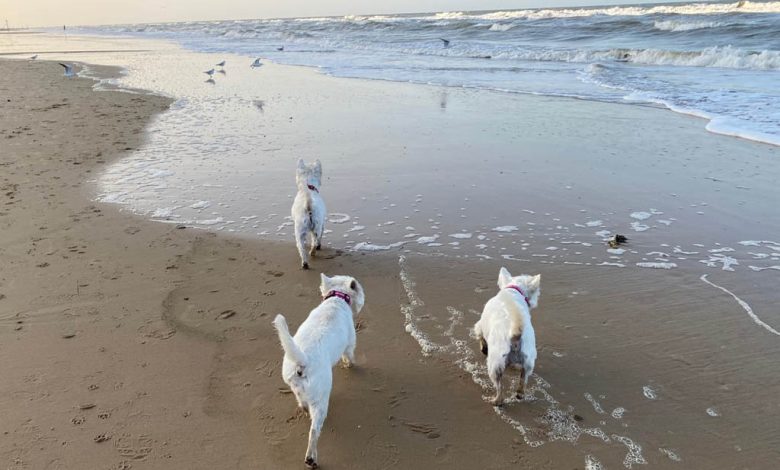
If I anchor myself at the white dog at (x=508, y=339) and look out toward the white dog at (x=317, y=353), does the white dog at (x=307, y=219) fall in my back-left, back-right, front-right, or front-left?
front-right

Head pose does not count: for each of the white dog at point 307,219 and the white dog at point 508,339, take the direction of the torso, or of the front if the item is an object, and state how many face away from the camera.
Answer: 2

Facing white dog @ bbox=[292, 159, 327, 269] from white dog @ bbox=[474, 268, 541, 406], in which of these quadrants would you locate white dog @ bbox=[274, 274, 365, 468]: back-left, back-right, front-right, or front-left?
front-left

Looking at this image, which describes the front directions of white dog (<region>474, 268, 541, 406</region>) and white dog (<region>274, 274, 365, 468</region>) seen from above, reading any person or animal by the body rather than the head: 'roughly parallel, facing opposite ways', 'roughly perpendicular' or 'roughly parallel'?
roughly parallel

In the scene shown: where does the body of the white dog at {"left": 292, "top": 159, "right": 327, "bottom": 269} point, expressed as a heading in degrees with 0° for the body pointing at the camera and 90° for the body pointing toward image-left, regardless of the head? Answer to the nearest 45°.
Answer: approximately 180°

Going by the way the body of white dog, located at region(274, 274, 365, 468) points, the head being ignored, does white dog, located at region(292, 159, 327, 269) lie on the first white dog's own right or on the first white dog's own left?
on the first white dog's own left

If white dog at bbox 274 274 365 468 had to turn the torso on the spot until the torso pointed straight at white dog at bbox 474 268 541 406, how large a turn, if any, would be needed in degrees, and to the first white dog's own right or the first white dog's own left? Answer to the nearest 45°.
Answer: approximately 45° to the first white dog's own right

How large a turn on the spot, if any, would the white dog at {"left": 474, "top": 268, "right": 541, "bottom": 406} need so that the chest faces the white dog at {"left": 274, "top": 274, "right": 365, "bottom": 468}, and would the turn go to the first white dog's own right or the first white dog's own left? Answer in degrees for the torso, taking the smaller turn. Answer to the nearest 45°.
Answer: approximately 135° to the first white dog's own left

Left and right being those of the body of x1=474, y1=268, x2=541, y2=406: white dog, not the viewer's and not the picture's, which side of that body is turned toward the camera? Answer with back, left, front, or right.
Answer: back

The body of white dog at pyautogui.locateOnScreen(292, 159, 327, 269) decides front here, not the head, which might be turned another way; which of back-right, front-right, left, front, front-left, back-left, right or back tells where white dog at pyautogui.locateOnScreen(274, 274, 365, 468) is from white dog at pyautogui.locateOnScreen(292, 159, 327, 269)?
back

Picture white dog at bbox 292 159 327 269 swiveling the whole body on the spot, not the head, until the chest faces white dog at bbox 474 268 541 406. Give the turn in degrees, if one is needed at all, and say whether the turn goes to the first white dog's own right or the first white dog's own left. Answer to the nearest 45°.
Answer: approximately 135° to the first white dog's own right

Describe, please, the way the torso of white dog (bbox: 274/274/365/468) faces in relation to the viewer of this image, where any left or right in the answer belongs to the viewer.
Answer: facing away from the viewer and to the right of the viewer
